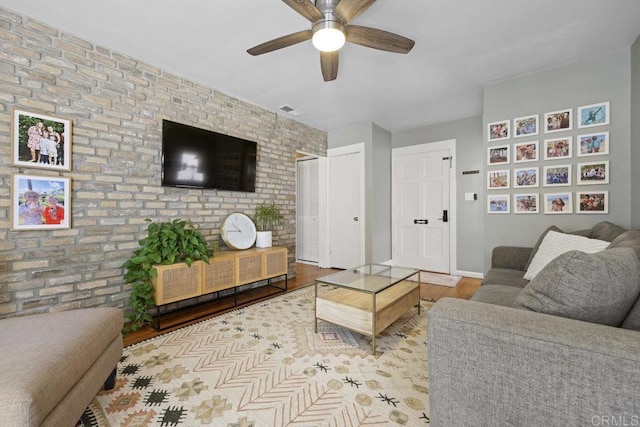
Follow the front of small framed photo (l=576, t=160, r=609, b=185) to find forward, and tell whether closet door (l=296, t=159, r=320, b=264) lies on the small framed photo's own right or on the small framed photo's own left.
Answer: on the small framed photo's own right

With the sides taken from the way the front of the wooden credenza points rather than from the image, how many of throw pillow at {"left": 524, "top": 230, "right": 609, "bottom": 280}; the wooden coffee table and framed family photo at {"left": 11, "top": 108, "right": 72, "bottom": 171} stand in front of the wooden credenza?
2

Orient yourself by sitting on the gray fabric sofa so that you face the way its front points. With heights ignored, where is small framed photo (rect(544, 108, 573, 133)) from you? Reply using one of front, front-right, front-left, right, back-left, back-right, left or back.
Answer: right

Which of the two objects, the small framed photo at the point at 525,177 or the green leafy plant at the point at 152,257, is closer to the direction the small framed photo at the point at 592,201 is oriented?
the green leafy plant

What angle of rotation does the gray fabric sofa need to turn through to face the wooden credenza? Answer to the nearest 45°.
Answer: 0° — it already faces it

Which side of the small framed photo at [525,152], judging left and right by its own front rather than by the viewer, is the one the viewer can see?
front

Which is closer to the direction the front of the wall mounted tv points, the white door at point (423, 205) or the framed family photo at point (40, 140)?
the white door

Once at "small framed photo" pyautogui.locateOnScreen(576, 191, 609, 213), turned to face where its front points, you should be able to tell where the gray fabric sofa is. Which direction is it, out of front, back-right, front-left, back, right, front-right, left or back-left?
front

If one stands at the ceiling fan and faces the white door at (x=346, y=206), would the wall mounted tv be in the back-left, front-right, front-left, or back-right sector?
front-left
